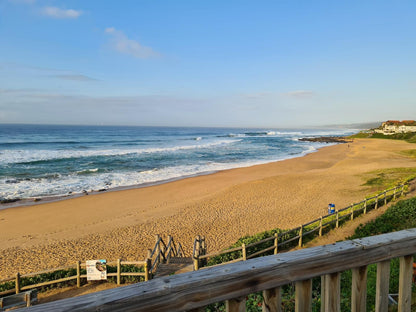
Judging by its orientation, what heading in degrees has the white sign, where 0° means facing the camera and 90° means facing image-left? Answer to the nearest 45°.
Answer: approximately 0°

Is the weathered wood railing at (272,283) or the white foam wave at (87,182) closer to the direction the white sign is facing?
the weathered wood railing

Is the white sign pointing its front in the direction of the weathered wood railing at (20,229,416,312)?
yes

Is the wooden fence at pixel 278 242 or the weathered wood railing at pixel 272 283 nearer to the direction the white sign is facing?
the weathered wood railing

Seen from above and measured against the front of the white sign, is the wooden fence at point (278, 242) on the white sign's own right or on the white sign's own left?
on the white sign's own left

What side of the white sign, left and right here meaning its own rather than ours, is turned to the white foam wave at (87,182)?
back

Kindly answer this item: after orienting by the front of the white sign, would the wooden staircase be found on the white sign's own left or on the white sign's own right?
on the white sign's own left
